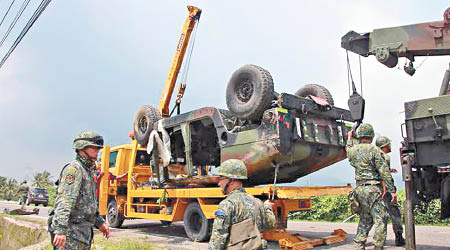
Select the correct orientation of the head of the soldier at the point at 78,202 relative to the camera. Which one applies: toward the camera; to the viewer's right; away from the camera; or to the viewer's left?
to the viewer's right

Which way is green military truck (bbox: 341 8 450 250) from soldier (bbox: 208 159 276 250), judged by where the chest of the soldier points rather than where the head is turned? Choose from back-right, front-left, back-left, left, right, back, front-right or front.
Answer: right

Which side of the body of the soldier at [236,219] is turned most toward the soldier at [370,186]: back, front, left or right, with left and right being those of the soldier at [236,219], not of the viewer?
right

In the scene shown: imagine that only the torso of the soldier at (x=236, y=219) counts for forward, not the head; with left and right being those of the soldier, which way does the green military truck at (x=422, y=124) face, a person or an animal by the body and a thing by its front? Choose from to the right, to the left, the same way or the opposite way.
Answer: to the right

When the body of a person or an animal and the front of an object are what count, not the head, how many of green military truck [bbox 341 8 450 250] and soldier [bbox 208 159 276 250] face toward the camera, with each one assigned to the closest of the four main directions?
0

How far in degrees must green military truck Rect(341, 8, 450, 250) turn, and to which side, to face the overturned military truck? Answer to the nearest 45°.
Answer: approximately 135° to its left

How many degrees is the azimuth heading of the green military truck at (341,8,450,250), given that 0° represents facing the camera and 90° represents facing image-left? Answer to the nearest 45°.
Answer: approximately 225°

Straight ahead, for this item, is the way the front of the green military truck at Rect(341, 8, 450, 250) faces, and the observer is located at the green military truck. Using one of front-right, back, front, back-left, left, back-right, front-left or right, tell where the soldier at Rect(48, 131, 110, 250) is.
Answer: back

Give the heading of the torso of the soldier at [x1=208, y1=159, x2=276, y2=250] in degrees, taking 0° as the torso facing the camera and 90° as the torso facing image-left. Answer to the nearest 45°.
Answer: approximately 135°
